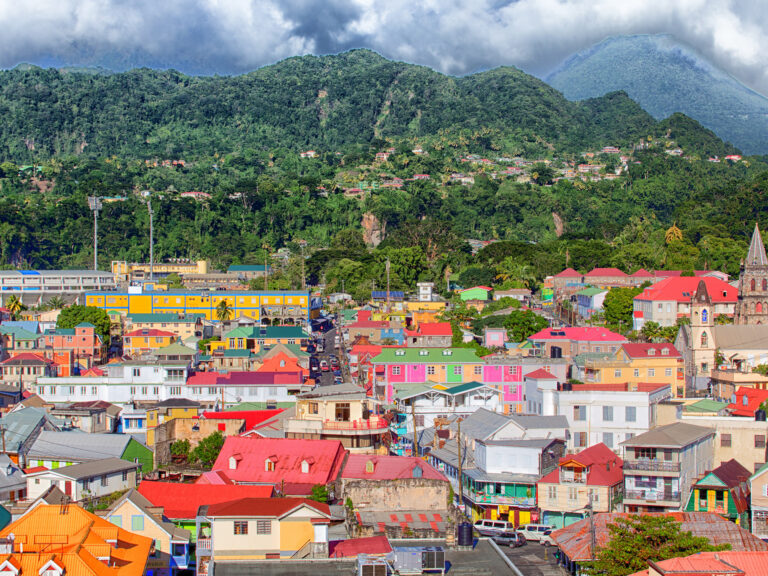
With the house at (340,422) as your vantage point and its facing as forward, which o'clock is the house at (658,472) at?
the house at (658,472) is roughly at 10 o'clock from the house at (340,422).

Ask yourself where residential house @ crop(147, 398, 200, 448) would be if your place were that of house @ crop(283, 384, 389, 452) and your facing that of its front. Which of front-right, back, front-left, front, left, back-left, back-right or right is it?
back-right

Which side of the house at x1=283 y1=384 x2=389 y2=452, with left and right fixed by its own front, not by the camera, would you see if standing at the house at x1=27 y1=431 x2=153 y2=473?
right

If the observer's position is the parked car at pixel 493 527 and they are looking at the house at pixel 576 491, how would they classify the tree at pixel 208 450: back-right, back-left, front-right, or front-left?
back-left

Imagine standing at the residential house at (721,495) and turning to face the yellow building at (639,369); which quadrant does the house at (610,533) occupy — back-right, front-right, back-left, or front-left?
back-left

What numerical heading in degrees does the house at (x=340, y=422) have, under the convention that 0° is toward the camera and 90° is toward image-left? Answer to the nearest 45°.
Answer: approximately 0°

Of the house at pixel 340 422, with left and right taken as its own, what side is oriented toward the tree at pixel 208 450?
right

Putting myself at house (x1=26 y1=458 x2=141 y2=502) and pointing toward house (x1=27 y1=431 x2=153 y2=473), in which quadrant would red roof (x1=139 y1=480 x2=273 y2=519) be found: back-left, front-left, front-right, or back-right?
back-right

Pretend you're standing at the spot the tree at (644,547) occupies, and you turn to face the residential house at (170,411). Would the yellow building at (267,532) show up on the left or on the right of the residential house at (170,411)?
left

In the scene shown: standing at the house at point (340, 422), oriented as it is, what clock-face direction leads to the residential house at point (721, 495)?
The residential house is roughly at 10 o'clock from the house.

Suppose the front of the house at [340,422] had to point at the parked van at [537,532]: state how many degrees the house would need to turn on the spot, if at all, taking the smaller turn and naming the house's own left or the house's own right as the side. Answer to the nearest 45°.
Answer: approximately 45° to the house's own left

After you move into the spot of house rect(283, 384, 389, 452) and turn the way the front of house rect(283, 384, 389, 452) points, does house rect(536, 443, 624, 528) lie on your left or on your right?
on your left

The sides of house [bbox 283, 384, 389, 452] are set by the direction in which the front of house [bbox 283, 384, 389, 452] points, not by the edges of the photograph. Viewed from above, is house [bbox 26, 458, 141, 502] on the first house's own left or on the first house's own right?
on the first house's own right
